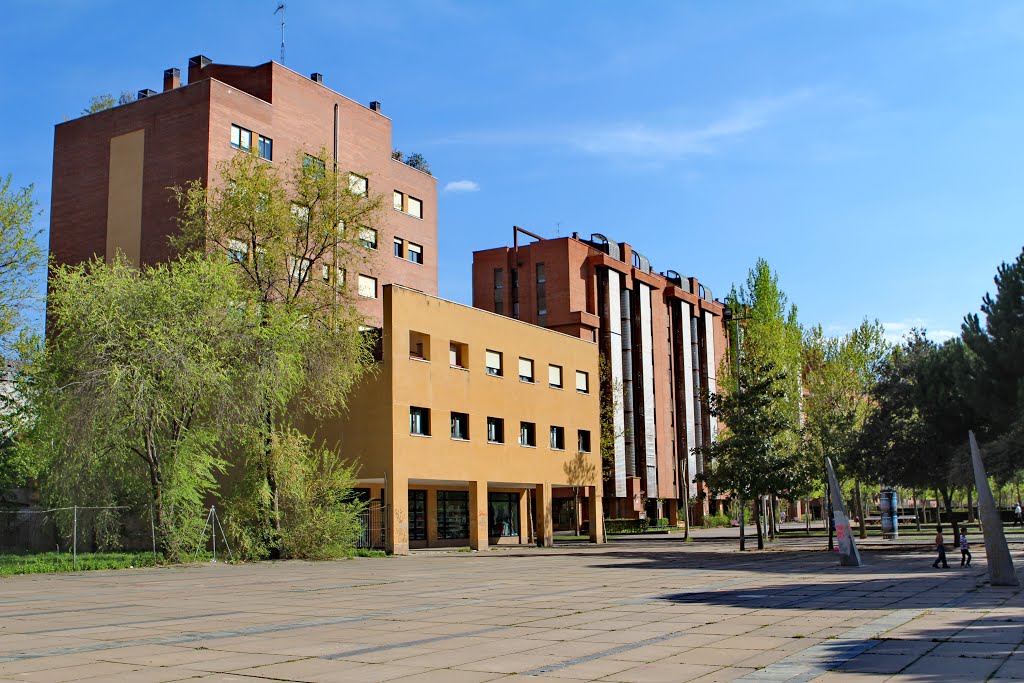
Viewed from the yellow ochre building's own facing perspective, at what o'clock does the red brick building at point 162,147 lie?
The red brick building is roughly at 5 o'clock from the yellow ochre building.

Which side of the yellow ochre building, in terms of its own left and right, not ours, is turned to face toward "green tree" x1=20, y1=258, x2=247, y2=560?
right

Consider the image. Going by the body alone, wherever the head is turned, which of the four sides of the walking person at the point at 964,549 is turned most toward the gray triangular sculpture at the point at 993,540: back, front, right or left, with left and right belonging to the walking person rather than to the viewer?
left
